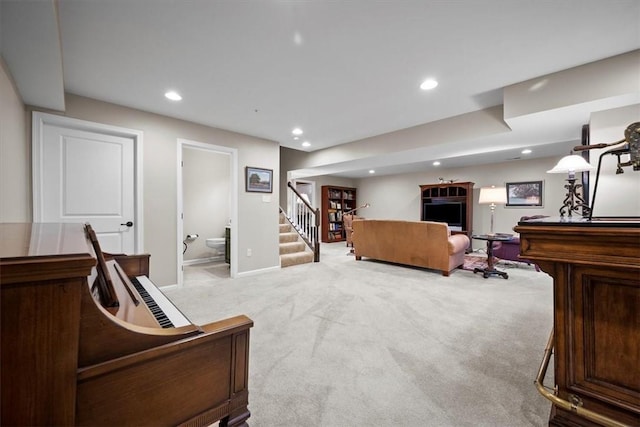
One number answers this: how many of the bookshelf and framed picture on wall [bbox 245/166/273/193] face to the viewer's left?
0

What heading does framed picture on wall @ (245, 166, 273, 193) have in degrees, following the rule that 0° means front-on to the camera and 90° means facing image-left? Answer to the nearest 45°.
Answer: approximately 315°

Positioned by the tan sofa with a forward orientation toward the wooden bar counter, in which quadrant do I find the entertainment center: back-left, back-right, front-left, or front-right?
back-left

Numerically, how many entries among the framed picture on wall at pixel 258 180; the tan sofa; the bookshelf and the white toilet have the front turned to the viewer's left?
1

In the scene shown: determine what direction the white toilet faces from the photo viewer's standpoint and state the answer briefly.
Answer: facing to the left of the viewer

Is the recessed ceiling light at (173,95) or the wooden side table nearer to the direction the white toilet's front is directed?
the recessed ceiling light

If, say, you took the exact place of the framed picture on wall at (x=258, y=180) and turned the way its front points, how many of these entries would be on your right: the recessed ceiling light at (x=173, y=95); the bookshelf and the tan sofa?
1

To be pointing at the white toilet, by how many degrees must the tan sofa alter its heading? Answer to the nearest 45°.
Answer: approximately 135° to its left

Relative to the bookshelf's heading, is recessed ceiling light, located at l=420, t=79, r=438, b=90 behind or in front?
in front

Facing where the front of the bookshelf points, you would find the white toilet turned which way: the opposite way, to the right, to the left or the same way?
to the right

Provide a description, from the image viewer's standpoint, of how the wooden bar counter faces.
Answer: facing the viewer and to the left of the viewer

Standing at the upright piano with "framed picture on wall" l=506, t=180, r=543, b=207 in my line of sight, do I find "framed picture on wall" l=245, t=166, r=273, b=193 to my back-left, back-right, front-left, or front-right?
front-left

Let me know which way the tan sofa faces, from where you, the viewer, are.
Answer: facing away from the viewer and to the right of the viewer

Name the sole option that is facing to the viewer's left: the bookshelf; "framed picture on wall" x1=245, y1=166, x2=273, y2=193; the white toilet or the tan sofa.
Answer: the white toilet

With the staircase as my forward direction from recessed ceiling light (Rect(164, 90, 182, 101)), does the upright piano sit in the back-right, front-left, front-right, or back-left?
back-right
